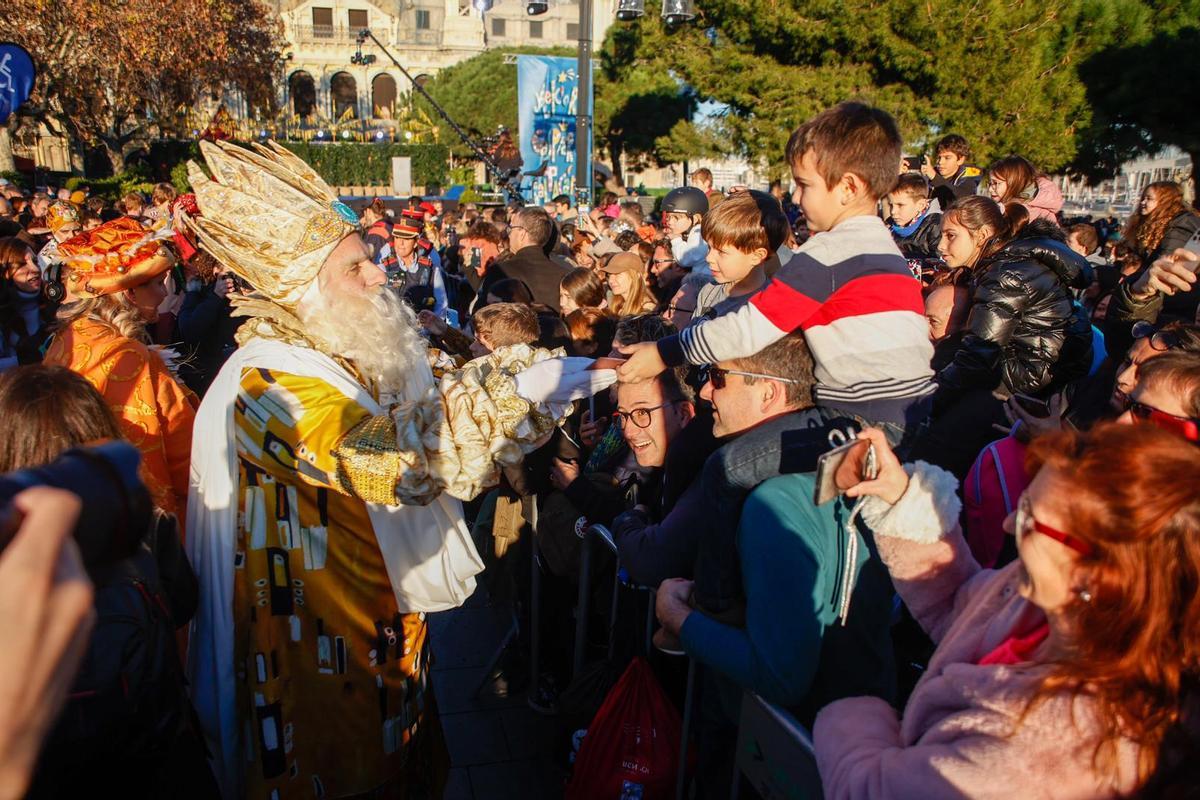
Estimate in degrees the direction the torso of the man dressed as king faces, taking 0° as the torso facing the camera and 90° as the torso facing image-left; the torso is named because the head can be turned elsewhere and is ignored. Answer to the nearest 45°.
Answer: approximately 270°

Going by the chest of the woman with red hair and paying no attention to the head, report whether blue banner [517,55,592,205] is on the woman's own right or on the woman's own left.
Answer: on the woman's own right

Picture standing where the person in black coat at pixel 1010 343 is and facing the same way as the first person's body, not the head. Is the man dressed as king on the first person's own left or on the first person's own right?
on the first person's own left

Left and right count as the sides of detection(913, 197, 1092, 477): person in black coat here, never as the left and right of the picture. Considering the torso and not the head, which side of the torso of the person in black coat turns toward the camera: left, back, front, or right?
left

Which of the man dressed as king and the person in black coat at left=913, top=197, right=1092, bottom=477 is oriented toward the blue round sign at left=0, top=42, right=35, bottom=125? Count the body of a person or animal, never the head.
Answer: the person in black coat

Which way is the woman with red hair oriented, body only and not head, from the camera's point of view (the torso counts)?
to the viewer's left

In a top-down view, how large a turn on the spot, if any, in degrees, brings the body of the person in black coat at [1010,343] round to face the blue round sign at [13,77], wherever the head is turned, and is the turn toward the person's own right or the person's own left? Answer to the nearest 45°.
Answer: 0° — they already face it

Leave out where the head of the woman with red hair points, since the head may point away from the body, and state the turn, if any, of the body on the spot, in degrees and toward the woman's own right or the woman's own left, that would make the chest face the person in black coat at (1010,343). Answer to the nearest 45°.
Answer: approximately 90° to the woman's own right

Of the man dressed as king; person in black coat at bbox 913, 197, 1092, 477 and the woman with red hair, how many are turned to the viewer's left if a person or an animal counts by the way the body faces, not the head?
2

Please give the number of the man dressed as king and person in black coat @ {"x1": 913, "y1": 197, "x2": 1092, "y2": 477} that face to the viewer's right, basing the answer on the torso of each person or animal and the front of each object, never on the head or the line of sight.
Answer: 1

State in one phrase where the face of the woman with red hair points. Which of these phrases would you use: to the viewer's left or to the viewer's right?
to the viewer's left
